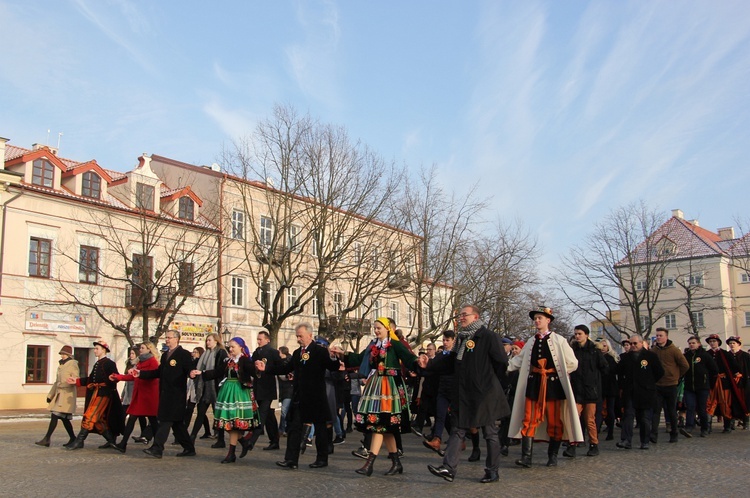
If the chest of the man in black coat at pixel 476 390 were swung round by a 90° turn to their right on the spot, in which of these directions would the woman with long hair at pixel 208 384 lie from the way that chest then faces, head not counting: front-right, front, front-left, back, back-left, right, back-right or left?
front

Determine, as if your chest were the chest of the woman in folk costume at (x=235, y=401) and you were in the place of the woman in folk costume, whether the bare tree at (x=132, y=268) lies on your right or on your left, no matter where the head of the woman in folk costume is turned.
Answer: on your right

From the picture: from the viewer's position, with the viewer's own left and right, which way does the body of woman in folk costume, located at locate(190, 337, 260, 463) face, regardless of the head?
facing the viewer and to the left of the viewer

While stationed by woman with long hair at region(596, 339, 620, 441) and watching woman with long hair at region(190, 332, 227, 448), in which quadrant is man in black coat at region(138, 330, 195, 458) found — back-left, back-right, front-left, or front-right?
front-left

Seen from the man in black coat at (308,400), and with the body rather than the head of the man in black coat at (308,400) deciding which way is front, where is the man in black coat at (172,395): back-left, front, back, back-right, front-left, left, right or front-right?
right

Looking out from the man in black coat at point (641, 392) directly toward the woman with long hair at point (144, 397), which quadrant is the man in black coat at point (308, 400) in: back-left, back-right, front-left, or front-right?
front-left

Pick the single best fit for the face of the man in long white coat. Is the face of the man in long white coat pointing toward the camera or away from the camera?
toward the camera

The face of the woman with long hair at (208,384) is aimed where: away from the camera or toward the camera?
toward the camera

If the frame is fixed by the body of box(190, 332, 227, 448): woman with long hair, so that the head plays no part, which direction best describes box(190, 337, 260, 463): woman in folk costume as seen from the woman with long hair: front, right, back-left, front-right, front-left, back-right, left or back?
front-left

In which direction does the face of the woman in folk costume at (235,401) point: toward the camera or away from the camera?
toward the camera

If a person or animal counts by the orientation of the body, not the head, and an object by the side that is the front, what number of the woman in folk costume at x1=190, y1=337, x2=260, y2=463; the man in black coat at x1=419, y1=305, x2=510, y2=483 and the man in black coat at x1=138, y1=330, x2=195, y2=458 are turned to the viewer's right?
0

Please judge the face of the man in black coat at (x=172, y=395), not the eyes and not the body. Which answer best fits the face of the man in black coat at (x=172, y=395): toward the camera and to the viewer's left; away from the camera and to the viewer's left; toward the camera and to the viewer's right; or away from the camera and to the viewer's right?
toward the camera and to the viewer's left

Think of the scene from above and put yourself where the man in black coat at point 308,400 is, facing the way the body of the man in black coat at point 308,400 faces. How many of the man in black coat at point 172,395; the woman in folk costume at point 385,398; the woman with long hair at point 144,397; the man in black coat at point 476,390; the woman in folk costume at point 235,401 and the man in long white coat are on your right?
3

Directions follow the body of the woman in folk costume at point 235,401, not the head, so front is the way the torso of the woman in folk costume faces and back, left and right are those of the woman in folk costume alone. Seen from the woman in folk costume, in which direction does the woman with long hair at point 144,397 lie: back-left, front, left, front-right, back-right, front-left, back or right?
right

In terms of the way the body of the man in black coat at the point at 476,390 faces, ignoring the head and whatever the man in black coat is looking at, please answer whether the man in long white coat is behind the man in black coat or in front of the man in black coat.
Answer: behind

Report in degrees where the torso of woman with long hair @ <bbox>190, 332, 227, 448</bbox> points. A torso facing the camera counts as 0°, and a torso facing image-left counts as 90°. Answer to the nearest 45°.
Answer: approximately 45°
